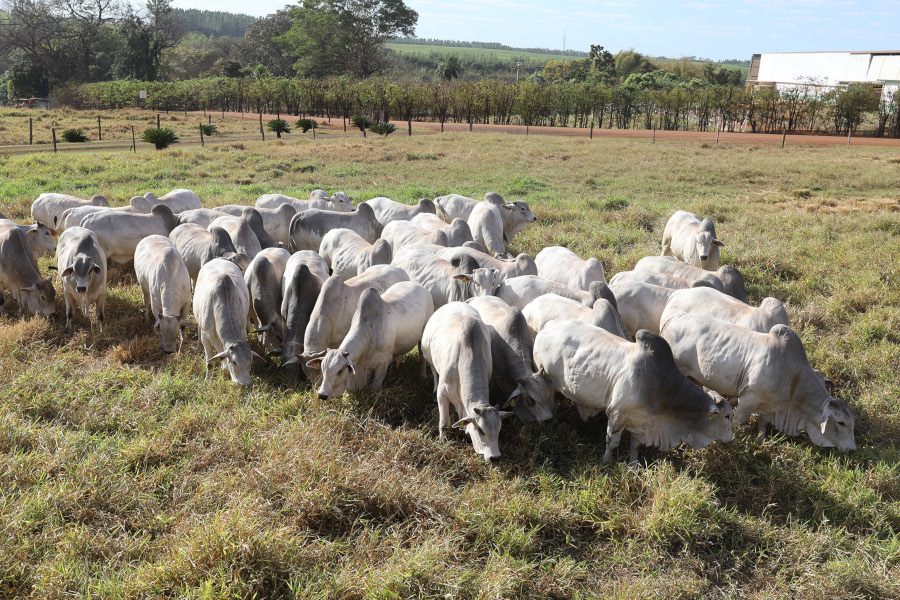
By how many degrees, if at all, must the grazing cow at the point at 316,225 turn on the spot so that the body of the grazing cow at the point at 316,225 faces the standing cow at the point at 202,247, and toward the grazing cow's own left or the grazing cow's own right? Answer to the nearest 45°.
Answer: approximately 135° to the grazing cow's own right

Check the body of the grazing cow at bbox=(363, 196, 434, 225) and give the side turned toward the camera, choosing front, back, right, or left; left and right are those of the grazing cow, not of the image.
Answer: right

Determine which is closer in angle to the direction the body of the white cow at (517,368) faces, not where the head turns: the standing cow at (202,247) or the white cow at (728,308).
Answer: the white cow

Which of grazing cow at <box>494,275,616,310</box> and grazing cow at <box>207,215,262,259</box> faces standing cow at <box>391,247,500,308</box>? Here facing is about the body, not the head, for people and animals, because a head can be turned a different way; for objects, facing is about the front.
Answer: grazing cow at <box>207,215,262,259</box>

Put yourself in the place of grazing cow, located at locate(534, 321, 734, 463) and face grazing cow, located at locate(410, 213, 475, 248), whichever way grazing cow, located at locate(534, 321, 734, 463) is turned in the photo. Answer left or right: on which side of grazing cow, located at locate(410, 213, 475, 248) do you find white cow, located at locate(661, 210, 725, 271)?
right

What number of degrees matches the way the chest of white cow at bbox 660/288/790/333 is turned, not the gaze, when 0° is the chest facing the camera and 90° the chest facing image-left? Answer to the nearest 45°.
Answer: approximately 270°

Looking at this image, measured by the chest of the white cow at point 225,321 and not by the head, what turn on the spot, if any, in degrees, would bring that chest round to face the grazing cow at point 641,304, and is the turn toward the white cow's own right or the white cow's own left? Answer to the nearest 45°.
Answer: approximately 90° to the white cow's own left

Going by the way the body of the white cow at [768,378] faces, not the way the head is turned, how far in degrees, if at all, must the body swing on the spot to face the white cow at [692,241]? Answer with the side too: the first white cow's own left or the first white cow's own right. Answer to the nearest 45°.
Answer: approximately 135° to the first white cow's own left

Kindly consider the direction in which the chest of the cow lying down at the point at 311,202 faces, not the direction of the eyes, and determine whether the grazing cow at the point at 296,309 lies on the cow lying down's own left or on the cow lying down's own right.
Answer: on the cow lying down's own right

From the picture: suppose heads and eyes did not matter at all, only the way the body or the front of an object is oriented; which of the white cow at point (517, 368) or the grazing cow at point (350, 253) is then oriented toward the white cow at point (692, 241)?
the grazing cow

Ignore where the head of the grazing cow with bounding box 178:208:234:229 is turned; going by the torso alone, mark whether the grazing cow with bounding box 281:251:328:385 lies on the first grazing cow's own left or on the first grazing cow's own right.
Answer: on the first grazing cow's own right

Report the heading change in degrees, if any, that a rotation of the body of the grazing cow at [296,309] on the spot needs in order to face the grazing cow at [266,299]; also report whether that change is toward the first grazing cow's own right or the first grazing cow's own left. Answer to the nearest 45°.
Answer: approximately 135° to the first grazing cow's own right

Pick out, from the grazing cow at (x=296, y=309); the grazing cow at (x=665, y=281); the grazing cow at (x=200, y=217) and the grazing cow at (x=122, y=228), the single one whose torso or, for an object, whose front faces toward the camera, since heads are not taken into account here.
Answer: the grazing cow at (x=296, y=309)

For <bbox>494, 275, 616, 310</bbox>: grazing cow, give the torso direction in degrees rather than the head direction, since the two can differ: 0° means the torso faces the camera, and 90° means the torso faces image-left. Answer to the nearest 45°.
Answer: approximately 270°

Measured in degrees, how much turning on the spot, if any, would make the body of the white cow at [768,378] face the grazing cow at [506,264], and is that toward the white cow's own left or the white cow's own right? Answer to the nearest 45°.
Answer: approximately 180°
